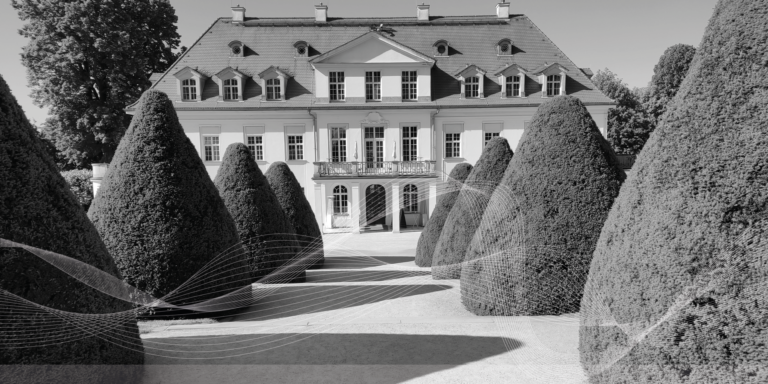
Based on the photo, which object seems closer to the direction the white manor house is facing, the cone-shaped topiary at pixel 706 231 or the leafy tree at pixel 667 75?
the cone-shaped topiary

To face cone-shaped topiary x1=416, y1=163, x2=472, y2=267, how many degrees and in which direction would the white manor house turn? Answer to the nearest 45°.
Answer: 0° — it already faces it

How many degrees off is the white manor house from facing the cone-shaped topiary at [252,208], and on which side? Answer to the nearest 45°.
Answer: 0° — it already faces it

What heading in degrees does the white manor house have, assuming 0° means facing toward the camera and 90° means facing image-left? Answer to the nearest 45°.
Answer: approximately 0°

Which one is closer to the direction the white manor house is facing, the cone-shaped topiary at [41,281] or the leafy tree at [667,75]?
the cone-shaped topiary

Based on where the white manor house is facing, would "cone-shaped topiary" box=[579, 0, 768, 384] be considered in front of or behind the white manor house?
in front

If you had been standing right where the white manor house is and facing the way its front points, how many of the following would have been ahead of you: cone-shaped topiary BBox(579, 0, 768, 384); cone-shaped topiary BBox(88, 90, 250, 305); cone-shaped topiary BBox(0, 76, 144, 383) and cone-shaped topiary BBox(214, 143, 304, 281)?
4

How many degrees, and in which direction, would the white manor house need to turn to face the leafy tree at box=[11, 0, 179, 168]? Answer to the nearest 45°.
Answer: approximately 90° to its right

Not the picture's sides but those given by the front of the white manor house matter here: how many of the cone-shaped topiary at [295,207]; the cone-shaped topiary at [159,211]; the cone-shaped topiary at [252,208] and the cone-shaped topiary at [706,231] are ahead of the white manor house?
4

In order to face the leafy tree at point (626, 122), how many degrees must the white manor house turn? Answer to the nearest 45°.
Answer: approximately 135° to its left

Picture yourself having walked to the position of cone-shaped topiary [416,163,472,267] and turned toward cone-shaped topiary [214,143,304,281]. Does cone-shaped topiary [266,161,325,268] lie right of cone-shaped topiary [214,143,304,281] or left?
right

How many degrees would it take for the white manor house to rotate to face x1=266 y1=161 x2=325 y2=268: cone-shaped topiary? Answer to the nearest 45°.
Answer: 0° — it already faces it

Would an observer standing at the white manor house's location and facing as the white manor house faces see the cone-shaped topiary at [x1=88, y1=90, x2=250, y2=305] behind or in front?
in front

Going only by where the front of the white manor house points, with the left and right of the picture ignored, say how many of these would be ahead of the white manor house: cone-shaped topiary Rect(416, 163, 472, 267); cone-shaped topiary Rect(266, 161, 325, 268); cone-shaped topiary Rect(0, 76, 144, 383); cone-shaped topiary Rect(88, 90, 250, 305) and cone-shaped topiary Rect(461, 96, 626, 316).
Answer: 5

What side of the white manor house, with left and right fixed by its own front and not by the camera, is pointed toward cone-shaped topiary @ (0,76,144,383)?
front
